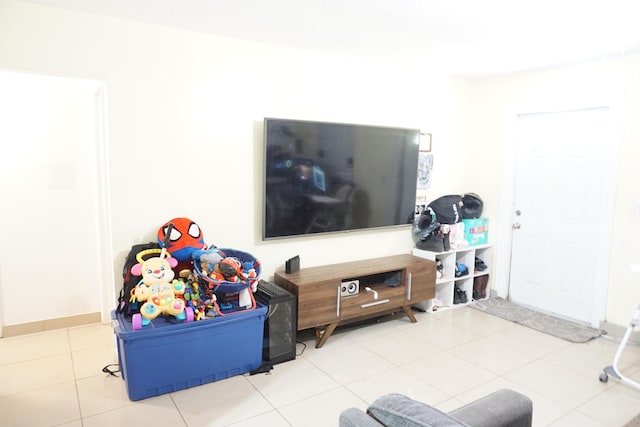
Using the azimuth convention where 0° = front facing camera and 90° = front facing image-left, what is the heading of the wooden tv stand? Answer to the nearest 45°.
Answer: approximately 315°

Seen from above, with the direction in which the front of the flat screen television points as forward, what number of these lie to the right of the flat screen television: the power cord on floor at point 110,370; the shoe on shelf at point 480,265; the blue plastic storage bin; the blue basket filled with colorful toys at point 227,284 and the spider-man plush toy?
4

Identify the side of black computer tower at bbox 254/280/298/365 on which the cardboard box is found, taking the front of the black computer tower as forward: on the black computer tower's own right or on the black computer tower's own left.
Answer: on the black computer tower's own left

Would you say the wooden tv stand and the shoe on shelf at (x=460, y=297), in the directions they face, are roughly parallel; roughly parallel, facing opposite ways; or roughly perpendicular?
roughly parallel

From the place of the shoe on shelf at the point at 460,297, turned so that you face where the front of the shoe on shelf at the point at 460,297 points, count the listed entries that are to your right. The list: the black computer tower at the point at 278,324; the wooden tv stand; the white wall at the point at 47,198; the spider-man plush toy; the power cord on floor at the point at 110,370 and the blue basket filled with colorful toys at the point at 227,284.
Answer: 6

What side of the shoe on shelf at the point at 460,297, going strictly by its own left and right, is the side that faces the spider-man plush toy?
right

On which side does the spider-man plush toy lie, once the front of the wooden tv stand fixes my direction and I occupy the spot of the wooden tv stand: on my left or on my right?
on my right

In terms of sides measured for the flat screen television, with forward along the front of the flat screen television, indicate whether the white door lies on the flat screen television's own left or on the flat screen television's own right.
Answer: on the flat screen television's own left

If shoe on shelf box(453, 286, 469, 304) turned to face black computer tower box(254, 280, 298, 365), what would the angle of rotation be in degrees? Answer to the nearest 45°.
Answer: approximately 90° to its right

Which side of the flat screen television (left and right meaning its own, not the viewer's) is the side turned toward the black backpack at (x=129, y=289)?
right

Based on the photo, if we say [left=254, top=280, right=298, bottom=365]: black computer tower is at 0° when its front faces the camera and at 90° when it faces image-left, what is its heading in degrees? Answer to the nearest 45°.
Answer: approximately 315°

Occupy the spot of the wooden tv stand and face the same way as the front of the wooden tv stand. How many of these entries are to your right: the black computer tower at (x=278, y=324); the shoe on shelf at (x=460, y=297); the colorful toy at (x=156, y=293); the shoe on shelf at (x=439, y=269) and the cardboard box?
2

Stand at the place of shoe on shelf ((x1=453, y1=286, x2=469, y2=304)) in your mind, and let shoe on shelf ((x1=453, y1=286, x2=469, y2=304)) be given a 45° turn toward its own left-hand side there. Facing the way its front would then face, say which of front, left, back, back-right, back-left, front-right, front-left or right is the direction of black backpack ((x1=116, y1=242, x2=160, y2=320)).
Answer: back-right

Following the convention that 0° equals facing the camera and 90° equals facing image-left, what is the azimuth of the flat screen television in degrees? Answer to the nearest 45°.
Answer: approximately 315°

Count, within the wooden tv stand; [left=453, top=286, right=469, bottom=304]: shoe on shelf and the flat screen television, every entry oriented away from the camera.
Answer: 0

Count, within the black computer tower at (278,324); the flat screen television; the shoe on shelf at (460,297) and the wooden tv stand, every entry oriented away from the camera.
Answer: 0

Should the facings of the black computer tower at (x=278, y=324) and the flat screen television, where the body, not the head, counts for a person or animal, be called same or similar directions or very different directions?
same or similar directions
